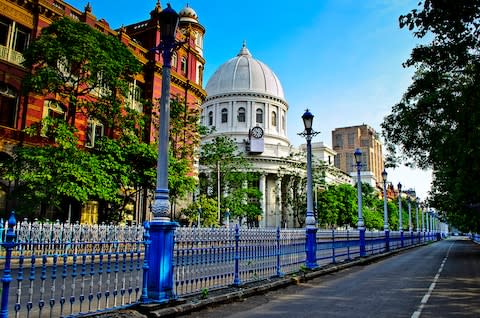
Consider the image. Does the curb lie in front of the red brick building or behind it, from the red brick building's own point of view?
in front

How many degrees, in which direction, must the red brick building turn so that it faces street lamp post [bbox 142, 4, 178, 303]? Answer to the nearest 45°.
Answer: approximately 45° to its right

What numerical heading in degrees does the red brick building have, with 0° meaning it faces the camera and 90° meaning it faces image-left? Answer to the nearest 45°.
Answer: approximately 315°

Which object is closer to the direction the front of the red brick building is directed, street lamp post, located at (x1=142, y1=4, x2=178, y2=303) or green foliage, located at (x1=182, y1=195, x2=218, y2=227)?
the street lamp post

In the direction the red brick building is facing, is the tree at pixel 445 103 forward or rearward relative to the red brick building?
forward

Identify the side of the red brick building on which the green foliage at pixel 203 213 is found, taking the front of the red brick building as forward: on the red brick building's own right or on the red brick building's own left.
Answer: on the red brick building's own left
